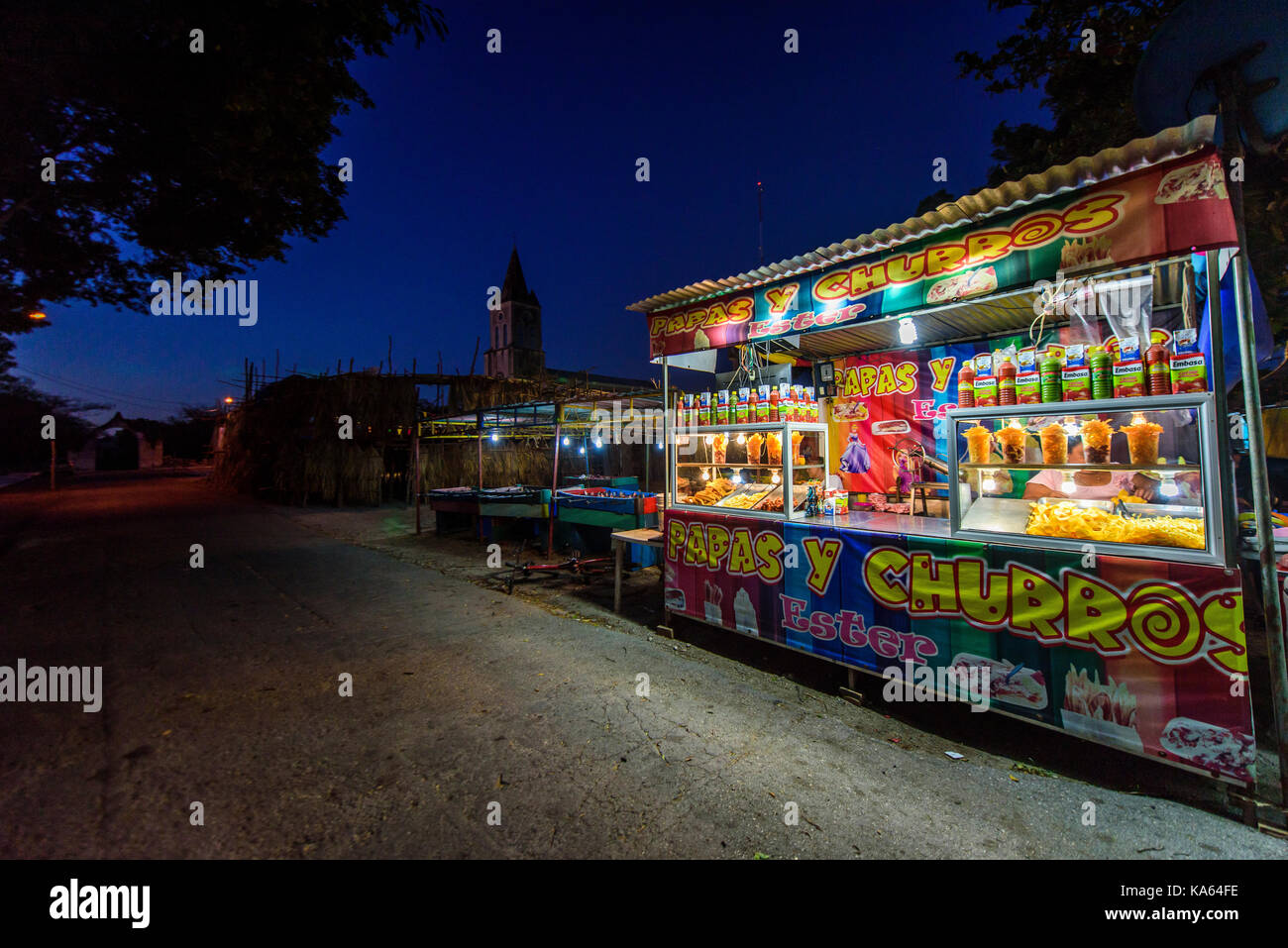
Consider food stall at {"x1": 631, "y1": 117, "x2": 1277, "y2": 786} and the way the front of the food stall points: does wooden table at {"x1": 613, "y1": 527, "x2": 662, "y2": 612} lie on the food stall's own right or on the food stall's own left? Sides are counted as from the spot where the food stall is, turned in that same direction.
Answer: on the food stall's own right

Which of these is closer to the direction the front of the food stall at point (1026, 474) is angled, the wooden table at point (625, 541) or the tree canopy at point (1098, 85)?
the wooden table

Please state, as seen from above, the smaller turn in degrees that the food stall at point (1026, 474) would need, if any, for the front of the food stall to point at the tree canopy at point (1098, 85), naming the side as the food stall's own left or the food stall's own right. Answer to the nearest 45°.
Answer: approximately 135° to the food stall's own right

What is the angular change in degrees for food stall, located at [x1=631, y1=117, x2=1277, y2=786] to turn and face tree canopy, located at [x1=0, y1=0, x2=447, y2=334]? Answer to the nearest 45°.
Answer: approximately 45° to its right

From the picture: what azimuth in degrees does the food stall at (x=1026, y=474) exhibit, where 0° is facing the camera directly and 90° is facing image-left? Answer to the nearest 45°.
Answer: approximately 45°
